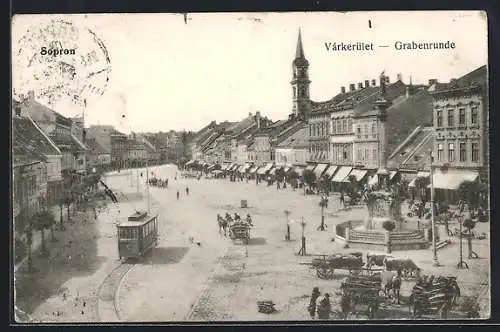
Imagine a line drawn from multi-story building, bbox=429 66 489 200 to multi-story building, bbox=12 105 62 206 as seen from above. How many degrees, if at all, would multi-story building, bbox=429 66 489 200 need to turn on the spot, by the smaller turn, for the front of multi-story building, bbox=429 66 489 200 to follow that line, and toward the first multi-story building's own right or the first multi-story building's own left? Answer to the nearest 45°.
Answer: approximately 45° to the first multi-story building's own right

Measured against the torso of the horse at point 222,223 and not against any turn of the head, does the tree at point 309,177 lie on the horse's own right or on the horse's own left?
on the horse's own right

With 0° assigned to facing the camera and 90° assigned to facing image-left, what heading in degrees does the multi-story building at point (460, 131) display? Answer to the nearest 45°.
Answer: approximately 45°

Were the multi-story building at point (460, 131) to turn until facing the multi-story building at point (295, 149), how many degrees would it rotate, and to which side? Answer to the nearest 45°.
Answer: approximately 45° to its right
